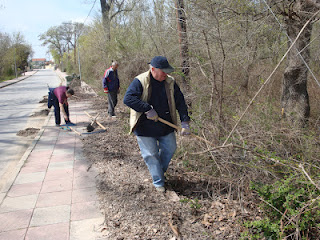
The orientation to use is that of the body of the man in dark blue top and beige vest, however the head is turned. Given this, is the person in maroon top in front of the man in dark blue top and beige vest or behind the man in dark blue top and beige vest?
behind

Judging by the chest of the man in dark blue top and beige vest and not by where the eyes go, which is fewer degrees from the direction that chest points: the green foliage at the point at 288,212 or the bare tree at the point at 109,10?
the green foliage

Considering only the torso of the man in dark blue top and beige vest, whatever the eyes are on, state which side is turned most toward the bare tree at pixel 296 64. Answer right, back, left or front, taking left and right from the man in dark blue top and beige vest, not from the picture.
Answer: left

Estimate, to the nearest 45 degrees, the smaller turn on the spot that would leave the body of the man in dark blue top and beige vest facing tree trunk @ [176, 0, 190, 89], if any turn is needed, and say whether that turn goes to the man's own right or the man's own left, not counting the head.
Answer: approximately 135° to the man's own left

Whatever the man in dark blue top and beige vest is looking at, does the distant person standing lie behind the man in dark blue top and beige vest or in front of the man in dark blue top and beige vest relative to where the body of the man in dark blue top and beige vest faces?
behind
